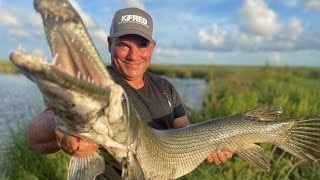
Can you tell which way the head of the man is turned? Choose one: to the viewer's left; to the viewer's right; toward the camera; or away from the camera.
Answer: toward the camera

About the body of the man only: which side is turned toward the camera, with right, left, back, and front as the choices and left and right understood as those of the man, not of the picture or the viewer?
front
